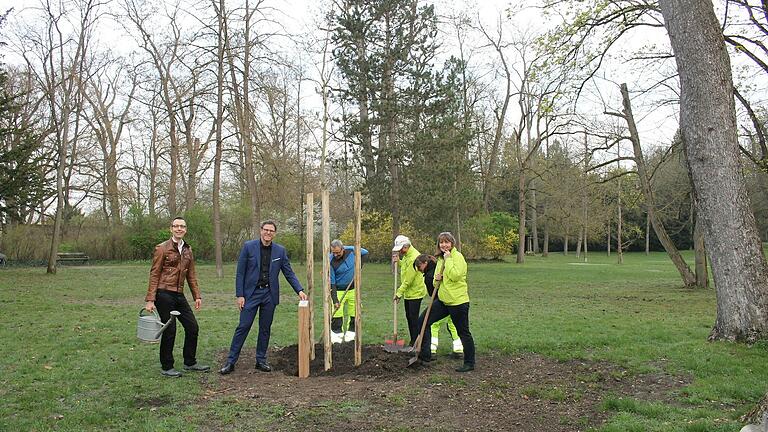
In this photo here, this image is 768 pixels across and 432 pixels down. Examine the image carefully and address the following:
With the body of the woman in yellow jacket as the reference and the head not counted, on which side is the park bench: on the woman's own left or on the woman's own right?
on the woman's own right

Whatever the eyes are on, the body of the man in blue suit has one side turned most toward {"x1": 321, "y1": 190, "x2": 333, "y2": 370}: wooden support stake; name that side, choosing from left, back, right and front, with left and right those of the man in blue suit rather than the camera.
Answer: left

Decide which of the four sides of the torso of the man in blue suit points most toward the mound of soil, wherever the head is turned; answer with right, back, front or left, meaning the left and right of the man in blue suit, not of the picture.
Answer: left

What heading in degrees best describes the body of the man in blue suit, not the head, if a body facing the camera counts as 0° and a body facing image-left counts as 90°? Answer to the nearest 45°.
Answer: approximately 0°

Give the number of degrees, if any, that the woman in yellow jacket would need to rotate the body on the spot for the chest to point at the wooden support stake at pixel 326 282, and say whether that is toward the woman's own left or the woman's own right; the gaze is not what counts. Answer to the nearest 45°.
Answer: approximately 45° to the woman's own right

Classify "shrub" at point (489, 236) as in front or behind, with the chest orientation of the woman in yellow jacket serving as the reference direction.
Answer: behind

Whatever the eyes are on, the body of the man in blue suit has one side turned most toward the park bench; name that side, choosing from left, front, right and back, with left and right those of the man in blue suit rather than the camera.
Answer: back

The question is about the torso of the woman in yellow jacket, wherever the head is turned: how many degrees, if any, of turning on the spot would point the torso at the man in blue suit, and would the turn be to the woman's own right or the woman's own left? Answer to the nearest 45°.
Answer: approximately 45° to the woman's own right
